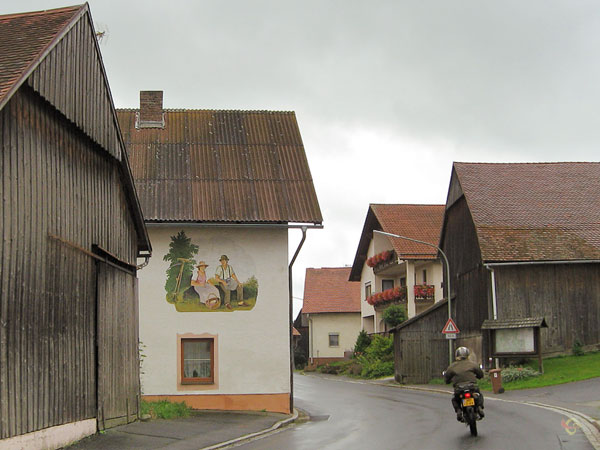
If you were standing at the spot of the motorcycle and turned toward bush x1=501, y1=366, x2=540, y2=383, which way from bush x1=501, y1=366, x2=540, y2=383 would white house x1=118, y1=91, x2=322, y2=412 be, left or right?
left

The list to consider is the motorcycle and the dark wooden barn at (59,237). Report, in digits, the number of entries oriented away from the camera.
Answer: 1

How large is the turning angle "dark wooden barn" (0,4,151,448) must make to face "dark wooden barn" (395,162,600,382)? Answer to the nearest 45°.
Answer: approximately 90° to its left

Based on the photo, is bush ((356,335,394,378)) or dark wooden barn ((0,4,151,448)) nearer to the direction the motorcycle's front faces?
the bush

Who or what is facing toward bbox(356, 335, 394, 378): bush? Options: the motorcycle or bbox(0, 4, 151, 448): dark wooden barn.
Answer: the motorcycle

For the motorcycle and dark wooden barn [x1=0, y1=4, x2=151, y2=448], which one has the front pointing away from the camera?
the motorcycle

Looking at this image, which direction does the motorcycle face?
away from the camera

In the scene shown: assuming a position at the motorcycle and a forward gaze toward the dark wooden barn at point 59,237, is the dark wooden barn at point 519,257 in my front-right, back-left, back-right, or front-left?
back-right

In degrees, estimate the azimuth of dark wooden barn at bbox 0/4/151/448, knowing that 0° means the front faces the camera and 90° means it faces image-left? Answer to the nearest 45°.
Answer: approximately 315°

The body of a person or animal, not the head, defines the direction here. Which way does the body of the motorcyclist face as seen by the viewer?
away from the camera

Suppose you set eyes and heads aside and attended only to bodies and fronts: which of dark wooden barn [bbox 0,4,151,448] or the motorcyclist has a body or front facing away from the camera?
the motorcyclist
